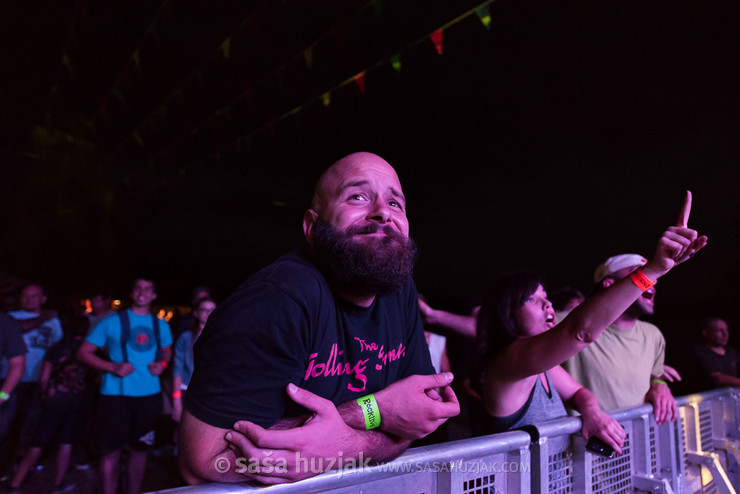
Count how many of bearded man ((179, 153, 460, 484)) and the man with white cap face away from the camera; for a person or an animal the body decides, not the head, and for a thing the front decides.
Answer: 0

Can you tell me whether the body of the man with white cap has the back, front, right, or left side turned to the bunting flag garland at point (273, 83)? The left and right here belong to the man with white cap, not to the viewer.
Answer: back

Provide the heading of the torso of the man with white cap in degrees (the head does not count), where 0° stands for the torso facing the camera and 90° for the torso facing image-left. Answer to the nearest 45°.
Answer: approximately 315°

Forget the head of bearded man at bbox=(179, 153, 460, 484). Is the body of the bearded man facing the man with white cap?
no

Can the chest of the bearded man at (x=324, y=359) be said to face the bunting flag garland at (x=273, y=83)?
no

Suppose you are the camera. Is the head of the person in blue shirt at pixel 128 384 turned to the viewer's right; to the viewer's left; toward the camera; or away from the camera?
toward the camera

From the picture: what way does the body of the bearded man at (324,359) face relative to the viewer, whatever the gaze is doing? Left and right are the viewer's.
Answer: facing the viewer and to the right of the viewer

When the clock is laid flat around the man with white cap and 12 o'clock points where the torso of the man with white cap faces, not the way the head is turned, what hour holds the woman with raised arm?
The woman with raised arm is roughly at 2 o'clock from the man with white cap.

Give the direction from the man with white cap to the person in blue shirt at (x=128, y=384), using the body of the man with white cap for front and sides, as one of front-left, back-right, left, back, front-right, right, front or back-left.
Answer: back-right

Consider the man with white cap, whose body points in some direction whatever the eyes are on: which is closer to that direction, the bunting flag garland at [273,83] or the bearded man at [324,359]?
the bearded man

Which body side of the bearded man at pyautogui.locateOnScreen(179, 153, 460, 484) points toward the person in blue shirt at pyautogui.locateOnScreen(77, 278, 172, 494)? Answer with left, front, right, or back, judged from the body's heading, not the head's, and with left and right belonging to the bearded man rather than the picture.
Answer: back

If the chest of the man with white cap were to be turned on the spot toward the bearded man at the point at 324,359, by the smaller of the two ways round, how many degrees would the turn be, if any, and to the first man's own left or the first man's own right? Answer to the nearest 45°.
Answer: approximately 45° to the first man's own right
